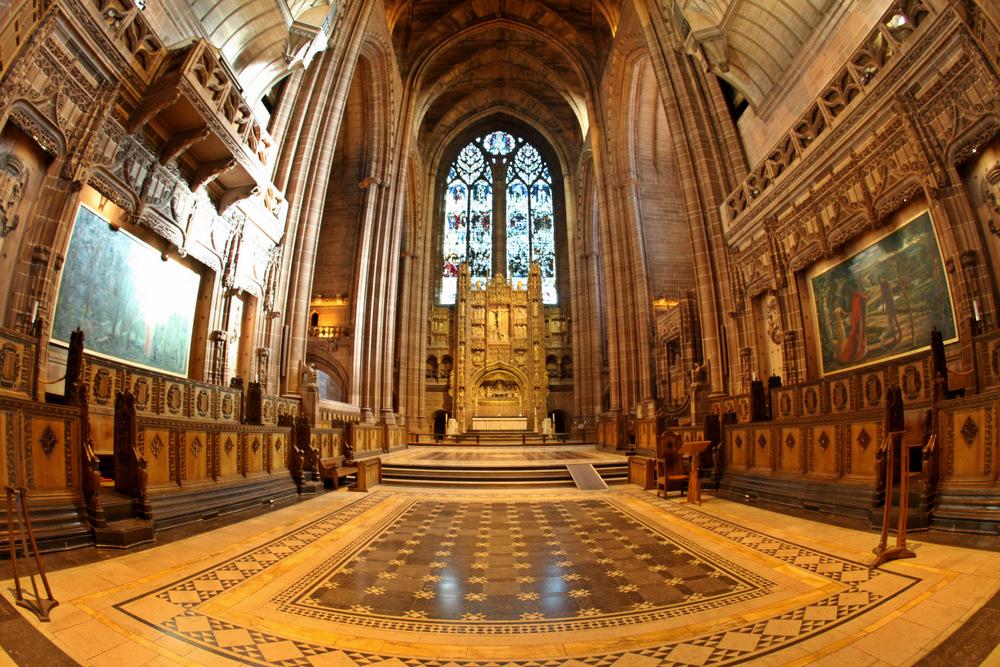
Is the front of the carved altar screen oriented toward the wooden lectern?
yes

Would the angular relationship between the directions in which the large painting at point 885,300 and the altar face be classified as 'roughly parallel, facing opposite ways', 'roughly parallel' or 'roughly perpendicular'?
roughly perpendicular

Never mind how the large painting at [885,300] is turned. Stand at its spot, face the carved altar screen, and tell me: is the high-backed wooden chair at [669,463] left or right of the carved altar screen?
left

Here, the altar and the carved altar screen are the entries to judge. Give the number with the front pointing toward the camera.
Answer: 2

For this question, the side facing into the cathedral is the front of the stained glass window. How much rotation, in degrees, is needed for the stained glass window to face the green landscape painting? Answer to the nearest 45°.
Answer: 0° — it already faces it

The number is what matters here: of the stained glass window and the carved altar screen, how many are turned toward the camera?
2

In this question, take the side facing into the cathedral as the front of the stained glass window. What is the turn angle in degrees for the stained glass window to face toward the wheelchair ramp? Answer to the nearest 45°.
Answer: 0° — it already faces it

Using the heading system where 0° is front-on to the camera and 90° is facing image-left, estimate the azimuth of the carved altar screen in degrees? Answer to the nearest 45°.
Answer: approximately 0°

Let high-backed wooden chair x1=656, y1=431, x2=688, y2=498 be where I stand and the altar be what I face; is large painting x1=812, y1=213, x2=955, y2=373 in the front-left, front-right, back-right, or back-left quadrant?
back-right

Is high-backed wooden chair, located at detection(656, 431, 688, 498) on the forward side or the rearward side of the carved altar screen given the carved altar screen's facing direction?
on the forward side

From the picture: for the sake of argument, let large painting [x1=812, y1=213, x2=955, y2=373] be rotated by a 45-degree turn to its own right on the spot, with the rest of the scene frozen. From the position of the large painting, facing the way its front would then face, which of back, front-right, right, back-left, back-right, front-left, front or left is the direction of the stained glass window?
front-right

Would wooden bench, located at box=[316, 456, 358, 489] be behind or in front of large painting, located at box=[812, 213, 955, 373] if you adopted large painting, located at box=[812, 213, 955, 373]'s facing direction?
in front

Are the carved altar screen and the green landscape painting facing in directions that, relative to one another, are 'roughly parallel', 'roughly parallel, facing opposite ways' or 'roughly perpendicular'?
roughly perpendicular
